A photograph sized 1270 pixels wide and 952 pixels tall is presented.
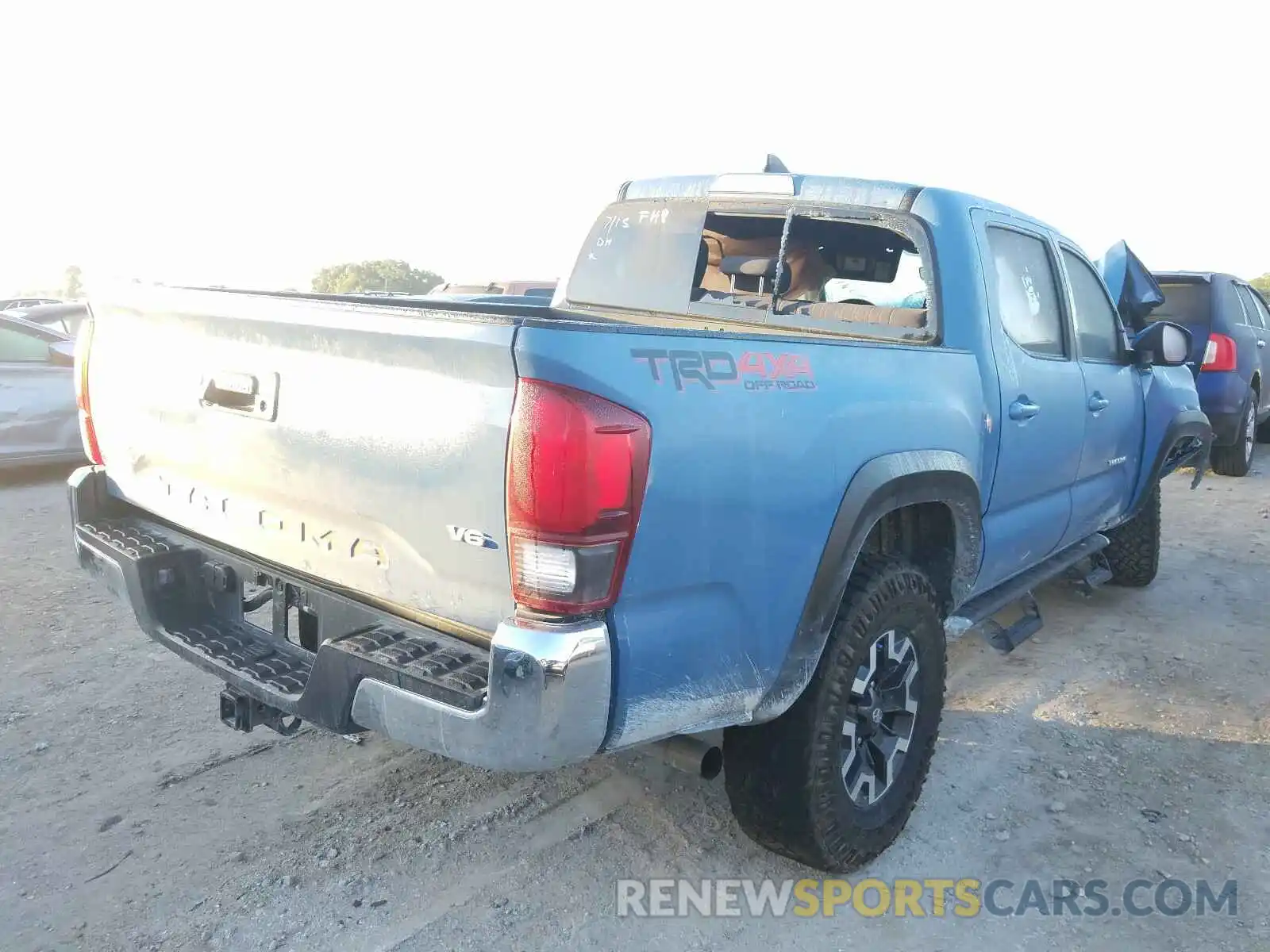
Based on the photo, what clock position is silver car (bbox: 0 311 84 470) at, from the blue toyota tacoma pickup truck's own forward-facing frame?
The silver car is roughly at 9 o'clock from the blue toyota tacoma pickup truck.

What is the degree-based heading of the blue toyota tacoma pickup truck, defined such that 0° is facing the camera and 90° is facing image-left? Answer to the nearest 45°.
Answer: approximately 225°

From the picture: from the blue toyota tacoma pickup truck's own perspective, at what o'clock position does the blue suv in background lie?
The blue suv in background is roughly at 12 o'clock from the blue toyota tacoma pickup truck.

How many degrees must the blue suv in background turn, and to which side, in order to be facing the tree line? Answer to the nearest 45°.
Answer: approximately 90° to its left

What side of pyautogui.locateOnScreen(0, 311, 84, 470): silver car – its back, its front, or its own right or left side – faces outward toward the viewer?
right

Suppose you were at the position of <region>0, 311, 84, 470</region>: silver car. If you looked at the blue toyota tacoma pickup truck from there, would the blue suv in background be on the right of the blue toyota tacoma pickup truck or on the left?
left

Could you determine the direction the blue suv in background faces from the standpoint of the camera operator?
facing away from the viewer and to the right of the viewer
